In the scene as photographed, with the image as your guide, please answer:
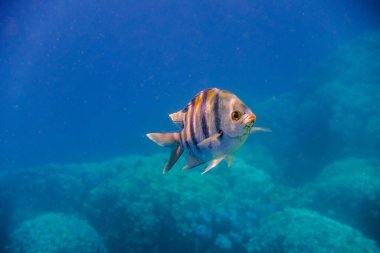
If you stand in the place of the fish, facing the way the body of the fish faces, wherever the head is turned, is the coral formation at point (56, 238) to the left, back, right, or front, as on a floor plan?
back

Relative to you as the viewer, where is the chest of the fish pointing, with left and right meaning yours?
facing the viewer and to the right of the viewer
